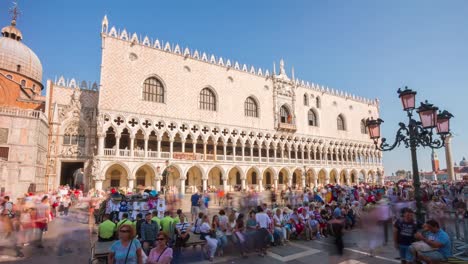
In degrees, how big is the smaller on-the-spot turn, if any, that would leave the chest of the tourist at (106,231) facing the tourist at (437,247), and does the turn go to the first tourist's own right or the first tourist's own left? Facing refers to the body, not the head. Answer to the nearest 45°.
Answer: approximately 135° to the first tourist's own right

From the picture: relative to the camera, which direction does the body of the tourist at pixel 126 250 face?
toward the camera

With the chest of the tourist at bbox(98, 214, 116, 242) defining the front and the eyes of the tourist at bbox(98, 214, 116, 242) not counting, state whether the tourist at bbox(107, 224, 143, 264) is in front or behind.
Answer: behind

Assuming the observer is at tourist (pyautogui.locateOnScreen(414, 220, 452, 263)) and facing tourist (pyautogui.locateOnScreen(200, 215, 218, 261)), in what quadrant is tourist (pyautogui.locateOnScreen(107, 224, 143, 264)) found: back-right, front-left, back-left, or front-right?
front-left

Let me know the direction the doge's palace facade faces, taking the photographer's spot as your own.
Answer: facing the viewer and to the right of the viewer

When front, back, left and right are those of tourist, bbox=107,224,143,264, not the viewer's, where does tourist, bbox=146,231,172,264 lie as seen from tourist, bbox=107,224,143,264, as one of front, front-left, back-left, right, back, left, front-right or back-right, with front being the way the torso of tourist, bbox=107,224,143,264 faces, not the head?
back-left

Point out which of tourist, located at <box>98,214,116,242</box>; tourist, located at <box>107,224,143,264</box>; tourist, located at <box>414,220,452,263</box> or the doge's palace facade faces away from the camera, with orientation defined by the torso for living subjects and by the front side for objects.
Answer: tourist, located at <box>98,214,116,242</box>

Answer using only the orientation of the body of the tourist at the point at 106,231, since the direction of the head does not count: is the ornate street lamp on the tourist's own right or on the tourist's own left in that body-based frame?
on the tourist's own right

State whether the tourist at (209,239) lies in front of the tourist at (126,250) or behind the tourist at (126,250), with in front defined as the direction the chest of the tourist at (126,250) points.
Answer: behind

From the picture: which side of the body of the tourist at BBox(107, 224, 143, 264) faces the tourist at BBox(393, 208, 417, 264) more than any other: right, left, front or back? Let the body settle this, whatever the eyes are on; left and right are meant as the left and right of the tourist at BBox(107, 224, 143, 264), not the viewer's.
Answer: left

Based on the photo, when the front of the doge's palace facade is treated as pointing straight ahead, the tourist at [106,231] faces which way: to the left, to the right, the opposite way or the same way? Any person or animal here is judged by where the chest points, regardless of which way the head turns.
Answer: the opposite way

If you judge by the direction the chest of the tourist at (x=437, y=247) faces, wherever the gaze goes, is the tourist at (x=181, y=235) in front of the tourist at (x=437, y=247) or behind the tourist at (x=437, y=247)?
in front
